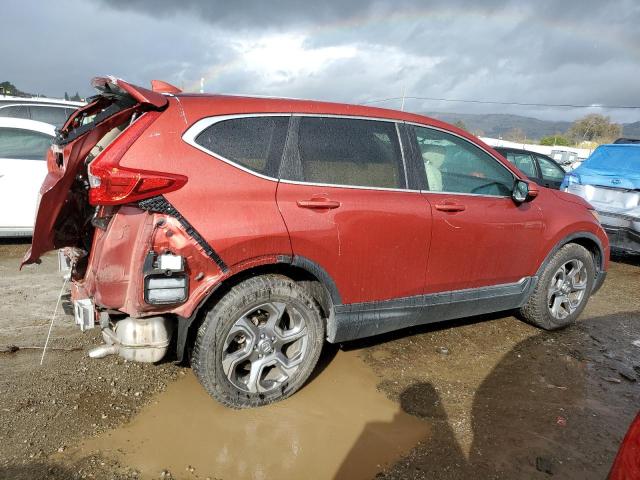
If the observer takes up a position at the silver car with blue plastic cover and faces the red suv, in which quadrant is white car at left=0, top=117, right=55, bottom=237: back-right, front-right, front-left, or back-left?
front-right

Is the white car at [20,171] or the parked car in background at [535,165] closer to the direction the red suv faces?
the parked car in background

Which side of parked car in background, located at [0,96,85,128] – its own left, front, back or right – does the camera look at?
left

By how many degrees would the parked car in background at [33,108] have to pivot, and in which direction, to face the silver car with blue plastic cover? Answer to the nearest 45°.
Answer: approximately 135° to its left

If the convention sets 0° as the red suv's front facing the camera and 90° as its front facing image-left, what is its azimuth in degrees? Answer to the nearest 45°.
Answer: approximately 225°

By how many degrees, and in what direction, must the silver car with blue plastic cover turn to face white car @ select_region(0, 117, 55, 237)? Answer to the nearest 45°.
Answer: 0° — it already faces it

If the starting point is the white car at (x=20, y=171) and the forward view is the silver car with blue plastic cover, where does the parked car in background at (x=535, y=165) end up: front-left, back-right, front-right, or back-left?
front-left

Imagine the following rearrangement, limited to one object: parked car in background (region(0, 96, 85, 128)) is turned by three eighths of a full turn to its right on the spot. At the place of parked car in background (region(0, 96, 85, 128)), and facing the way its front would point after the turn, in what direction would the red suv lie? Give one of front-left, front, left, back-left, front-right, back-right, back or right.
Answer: back-right

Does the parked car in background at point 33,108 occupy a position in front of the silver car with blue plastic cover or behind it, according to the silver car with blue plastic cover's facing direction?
in front

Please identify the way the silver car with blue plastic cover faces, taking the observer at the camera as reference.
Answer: facing the viewer and to the left of the viewer

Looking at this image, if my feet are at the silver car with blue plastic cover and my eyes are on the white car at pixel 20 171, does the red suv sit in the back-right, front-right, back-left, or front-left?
front-left

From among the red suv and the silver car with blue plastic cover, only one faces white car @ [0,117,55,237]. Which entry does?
the silver car with blue plastic cover

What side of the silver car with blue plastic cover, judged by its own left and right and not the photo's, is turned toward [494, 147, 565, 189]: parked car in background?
right

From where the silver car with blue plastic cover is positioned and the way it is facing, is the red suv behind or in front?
in front
